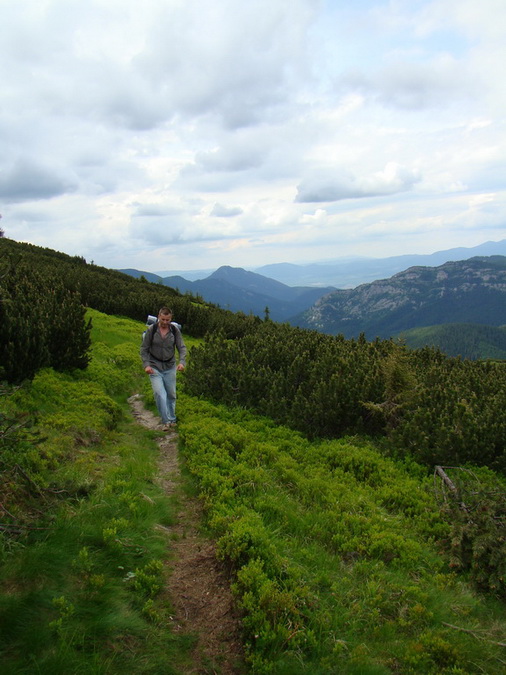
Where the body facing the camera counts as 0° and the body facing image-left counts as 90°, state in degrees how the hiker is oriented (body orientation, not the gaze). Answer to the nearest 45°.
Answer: approximately 0°

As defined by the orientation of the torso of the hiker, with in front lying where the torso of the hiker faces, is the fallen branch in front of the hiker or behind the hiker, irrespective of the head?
in front
